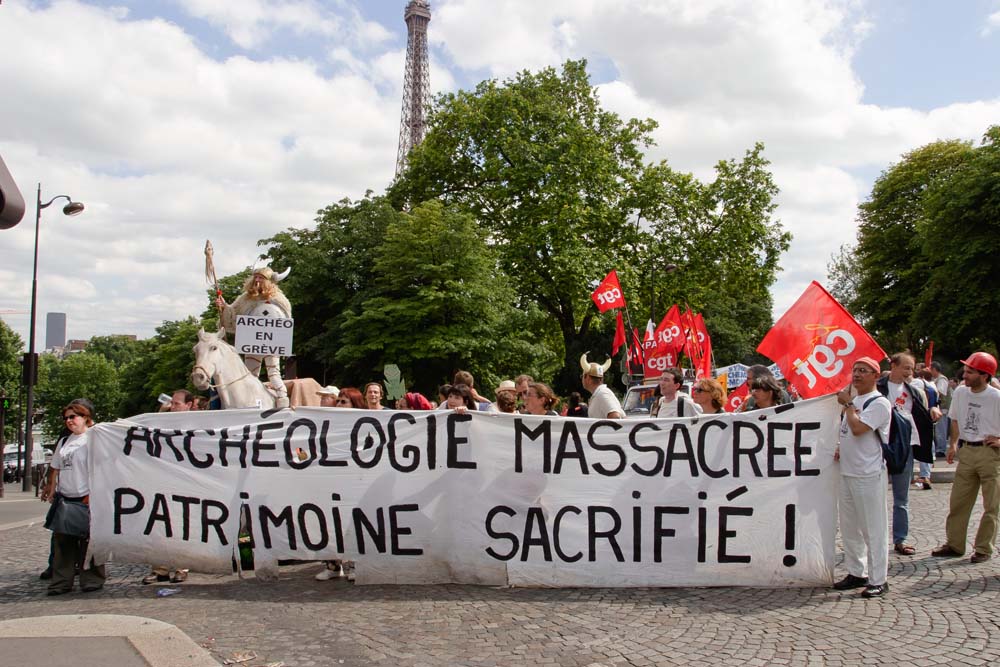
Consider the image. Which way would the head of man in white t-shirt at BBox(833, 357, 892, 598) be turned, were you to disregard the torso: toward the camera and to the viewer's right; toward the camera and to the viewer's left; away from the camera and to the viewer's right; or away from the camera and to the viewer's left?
toward the camera and to the viewer's left

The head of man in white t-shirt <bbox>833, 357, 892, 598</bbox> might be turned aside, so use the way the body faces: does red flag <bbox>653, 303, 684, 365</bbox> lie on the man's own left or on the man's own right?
on the man's own right

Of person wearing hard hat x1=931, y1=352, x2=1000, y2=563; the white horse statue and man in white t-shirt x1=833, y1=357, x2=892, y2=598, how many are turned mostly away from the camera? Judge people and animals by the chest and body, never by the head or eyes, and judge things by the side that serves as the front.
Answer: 0

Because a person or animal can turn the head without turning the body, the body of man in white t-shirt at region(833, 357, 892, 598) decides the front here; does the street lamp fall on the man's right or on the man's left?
on the man's right

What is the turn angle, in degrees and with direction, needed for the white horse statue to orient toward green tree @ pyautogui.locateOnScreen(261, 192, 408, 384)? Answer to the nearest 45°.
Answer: approximately 135° to its right

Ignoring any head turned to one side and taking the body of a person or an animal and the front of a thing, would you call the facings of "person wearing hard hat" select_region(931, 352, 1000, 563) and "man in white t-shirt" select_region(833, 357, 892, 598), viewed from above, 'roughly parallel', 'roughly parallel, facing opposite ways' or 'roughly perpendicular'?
roughly parallel

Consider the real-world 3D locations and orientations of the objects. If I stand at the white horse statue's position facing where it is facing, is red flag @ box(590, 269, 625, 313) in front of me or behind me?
behind

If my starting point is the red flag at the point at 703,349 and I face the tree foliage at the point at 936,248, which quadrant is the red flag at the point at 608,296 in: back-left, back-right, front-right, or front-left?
back-left

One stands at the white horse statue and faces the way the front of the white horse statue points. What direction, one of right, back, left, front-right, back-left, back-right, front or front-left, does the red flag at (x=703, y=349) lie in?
back

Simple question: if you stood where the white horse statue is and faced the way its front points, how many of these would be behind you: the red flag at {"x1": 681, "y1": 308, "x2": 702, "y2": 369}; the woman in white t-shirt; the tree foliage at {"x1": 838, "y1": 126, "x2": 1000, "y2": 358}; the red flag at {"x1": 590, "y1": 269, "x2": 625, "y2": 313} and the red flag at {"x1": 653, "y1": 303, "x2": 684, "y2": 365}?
4

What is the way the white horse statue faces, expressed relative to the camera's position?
facing the viewer and to the left of the viewer

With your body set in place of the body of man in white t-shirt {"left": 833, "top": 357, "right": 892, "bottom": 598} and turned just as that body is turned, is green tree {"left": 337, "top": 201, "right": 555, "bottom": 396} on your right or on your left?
on your right

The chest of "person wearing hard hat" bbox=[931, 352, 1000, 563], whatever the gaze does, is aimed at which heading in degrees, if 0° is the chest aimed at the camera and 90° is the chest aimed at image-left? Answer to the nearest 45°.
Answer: approximately 45°

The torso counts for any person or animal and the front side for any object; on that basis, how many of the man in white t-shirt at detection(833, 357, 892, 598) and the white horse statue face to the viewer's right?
0

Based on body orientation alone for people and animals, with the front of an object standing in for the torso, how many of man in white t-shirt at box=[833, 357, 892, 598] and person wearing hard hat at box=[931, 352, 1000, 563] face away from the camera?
0

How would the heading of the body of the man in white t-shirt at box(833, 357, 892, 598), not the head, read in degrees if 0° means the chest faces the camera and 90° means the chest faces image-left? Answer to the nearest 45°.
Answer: approximately 45°
